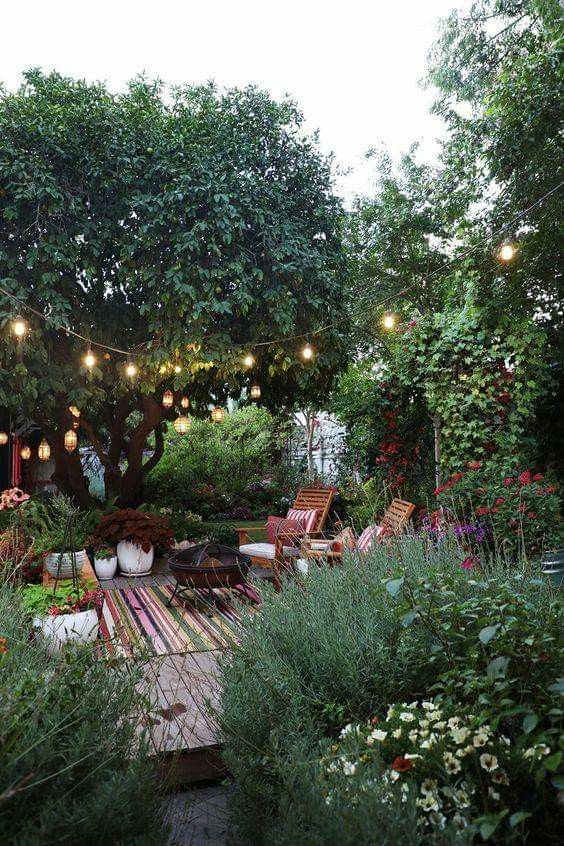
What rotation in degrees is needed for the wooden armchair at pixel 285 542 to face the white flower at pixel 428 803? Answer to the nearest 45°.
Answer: approximately 45° to its left

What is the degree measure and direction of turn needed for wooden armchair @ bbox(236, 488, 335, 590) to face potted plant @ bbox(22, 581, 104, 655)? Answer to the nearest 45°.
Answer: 0° — it already faces it

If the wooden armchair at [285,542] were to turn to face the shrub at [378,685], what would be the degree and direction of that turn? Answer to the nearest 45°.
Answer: approximately 45° to its left

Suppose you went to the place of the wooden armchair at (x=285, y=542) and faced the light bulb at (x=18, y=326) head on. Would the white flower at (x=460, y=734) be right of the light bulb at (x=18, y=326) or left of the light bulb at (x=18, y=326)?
left

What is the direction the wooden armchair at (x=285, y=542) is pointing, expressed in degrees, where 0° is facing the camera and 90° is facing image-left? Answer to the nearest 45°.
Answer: approximately 45°

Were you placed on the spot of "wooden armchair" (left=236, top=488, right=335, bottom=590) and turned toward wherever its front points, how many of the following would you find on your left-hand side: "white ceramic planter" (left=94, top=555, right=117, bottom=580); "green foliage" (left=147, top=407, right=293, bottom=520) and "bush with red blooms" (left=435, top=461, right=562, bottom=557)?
1

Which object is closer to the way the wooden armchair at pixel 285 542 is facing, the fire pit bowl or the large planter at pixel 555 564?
the fire pit bowl

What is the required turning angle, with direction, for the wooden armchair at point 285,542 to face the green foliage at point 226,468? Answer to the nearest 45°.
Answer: approximately 135° to its right

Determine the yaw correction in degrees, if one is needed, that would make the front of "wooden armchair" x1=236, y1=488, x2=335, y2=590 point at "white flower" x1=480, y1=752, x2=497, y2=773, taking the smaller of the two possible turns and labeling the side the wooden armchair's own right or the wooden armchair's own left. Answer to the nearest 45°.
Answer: approximately 45° to the wooden armchair's own left

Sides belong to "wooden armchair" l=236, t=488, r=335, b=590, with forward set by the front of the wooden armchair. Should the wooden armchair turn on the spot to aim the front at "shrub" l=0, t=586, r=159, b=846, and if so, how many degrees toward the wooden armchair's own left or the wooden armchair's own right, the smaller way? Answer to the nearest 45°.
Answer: approximately 45° to the wooden armchair's own left

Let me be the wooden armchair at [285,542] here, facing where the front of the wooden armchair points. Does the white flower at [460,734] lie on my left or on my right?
on my left

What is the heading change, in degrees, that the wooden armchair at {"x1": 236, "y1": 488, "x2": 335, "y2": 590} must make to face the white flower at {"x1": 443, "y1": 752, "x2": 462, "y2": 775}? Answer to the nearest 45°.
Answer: approximately 45° to its left
